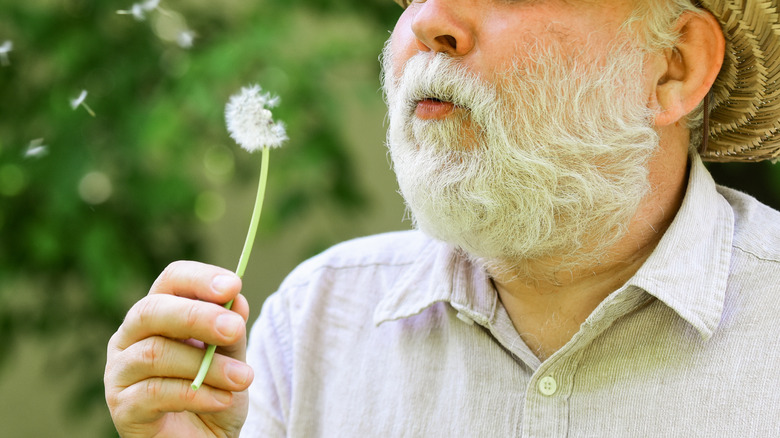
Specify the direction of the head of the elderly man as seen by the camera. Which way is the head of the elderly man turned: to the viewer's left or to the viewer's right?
to the viewer's left

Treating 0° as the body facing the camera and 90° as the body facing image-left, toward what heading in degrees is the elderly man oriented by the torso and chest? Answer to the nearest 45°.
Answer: approximately 45°

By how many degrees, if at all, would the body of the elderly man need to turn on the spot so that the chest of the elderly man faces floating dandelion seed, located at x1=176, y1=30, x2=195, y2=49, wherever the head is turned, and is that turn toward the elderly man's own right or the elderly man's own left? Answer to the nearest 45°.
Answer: approximately 90° to the elderly man's own right

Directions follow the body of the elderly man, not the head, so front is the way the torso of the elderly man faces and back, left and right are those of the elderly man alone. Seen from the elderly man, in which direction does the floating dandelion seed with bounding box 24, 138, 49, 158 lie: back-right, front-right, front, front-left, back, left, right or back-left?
right

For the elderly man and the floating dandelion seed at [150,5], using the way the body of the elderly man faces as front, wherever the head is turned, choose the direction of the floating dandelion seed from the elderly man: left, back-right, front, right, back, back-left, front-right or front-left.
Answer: right
